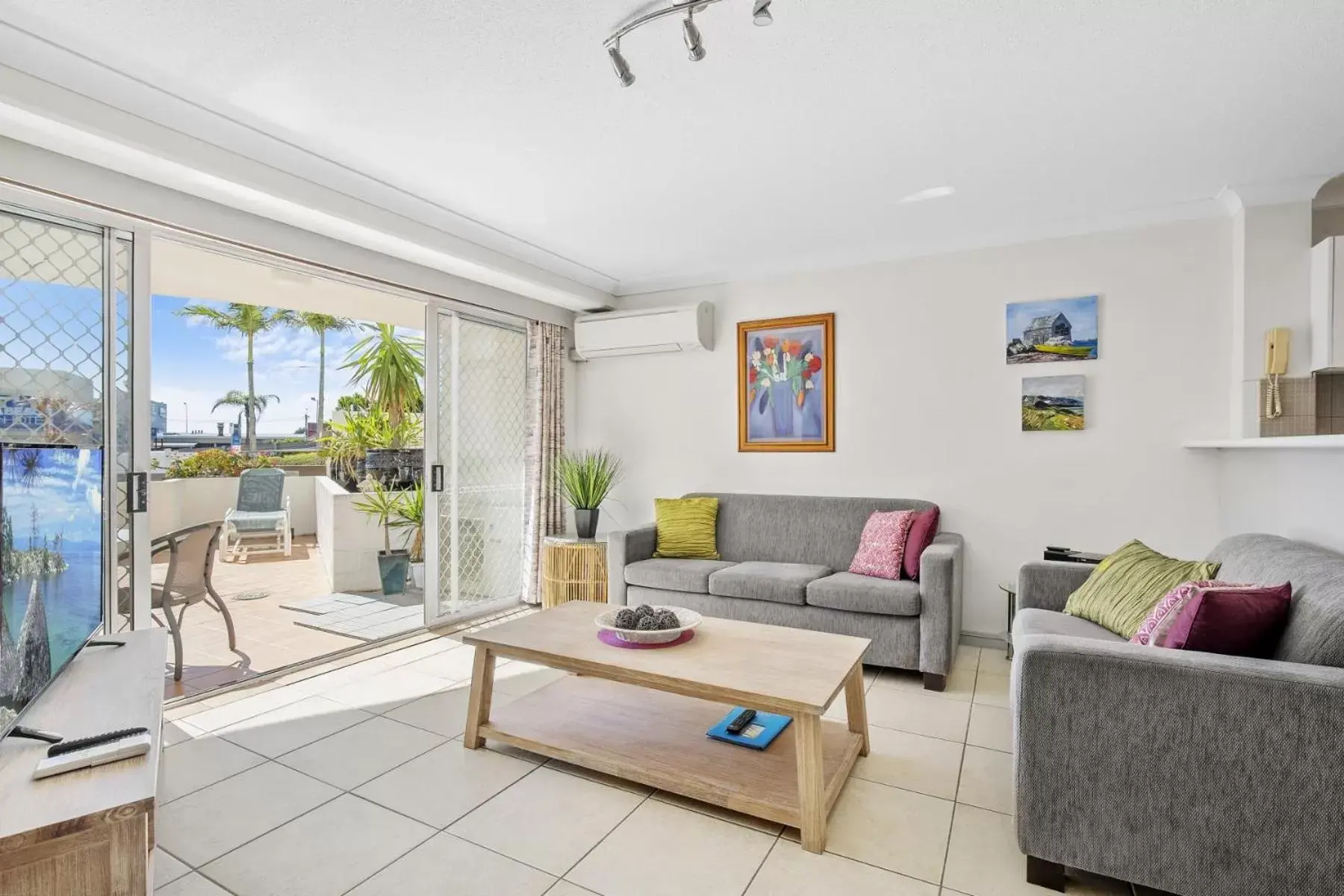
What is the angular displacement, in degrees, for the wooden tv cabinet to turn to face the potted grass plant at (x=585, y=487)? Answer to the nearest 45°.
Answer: approximately 45° to its left

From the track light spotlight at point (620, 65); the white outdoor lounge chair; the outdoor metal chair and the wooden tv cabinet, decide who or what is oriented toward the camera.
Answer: the white outdoor lounge chair

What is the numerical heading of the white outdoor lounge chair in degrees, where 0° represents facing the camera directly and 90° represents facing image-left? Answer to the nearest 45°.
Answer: approximately 0°

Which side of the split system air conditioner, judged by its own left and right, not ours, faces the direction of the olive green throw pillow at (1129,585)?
left

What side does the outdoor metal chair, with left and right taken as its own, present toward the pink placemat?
back

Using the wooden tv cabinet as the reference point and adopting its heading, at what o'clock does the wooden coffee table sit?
The wooden coffee table is roughly at 12 o'clock from the wooden tv cabinet.

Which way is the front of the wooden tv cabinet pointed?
to the viewer's right

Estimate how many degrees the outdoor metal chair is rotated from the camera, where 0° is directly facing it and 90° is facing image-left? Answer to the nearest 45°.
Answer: approximately 135°

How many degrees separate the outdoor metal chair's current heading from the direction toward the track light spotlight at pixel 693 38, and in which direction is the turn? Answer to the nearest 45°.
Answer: approximately 180°

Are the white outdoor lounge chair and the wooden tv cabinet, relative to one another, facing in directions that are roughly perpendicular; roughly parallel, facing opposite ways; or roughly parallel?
roughly perpendicular
